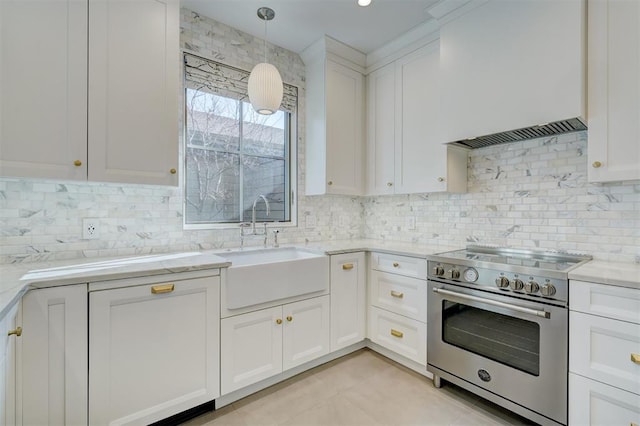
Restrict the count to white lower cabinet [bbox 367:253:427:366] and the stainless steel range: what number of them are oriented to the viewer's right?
0

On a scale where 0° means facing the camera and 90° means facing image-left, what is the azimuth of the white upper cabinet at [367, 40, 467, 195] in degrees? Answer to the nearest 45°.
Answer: approximately 45°

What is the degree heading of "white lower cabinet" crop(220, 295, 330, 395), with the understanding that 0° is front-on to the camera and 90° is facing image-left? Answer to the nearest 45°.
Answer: approximately 315°

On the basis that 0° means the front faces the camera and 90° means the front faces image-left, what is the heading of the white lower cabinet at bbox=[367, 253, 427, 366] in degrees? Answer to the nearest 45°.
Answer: approximately 45°

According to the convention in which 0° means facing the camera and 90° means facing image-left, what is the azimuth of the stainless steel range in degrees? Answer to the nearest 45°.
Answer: approximately 45°

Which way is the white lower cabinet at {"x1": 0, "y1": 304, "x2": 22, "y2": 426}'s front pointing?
to the viewer's right

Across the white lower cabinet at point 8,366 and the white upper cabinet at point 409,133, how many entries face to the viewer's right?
1

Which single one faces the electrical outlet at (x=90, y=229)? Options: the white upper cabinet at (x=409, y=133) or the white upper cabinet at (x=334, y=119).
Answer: the white upper cabinet at (x=409, y=133)

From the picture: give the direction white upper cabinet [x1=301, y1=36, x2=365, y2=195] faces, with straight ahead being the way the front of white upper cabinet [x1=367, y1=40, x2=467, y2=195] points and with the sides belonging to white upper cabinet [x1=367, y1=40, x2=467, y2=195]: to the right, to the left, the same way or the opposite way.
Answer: to the left

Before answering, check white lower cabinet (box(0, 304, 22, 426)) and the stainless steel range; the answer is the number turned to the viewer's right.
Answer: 1

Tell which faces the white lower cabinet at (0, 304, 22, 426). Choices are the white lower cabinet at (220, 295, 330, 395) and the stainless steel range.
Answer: the stainless steel range

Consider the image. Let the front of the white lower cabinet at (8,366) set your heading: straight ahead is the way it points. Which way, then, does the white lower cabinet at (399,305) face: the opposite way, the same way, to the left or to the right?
the opposite way

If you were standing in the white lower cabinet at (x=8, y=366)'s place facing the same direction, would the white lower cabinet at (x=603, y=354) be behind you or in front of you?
in front
